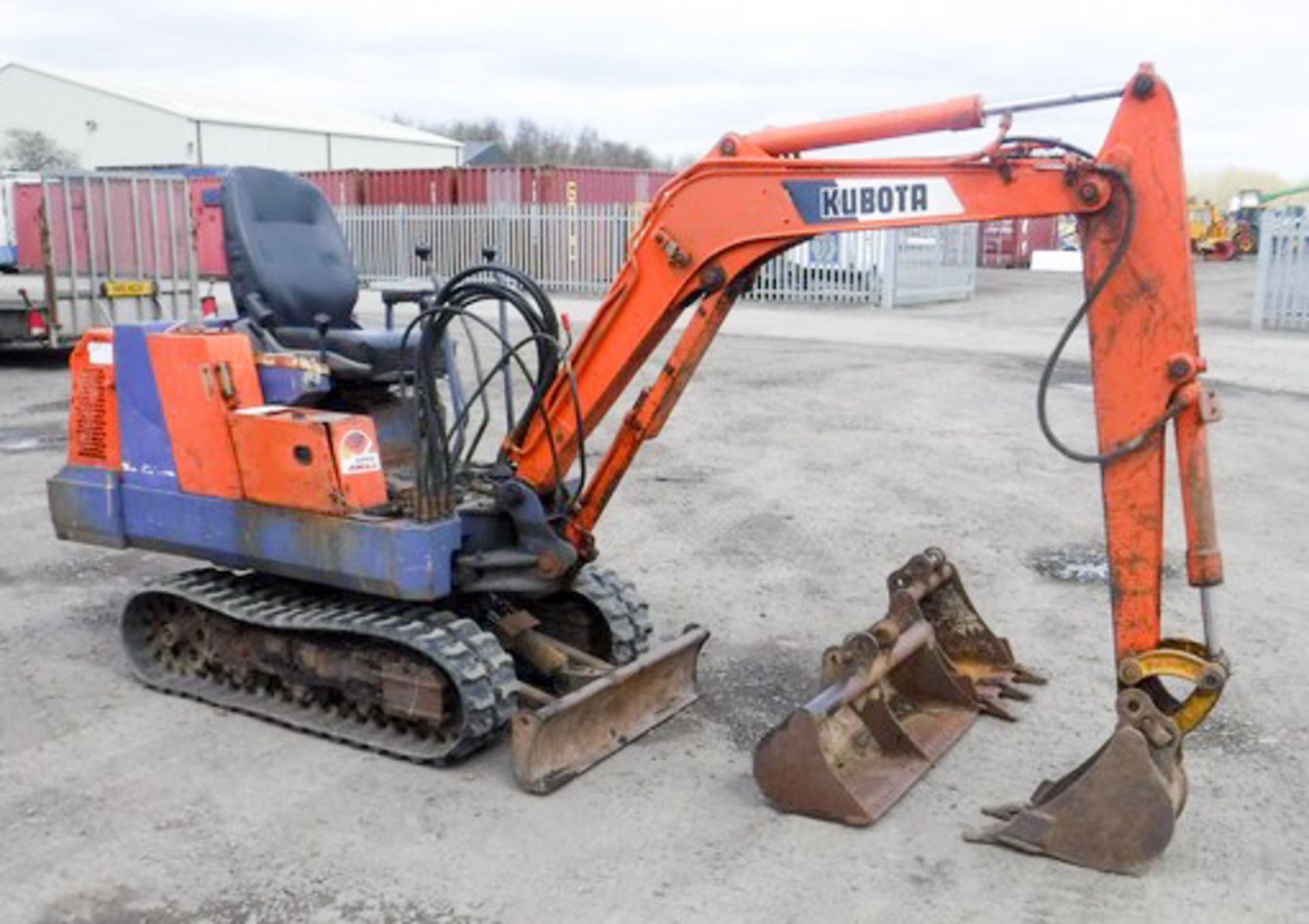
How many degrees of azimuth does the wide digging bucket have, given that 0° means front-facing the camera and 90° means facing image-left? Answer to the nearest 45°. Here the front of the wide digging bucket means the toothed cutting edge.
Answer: approximately 315°

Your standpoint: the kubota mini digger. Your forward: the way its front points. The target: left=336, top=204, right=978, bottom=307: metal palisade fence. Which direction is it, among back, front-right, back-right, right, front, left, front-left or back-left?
back-left

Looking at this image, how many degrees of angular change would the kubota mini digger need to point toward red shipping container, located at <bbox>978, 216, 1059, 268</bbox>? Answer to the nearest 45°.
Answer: approximately 135° to its left

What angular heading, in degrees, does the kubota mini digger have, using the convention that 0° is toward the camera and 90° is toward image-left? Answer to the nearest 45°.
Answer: approximately 315°

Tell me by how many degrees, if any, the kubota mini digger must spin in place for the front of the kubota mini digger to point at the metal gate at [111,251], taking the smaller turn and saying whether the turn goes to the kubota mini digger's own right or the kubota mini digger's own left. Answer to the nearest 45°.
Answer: approximately 180°

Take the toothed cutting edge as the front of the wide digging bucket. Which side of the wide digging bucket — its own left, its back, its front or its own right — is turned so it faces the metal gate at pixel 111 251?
back
